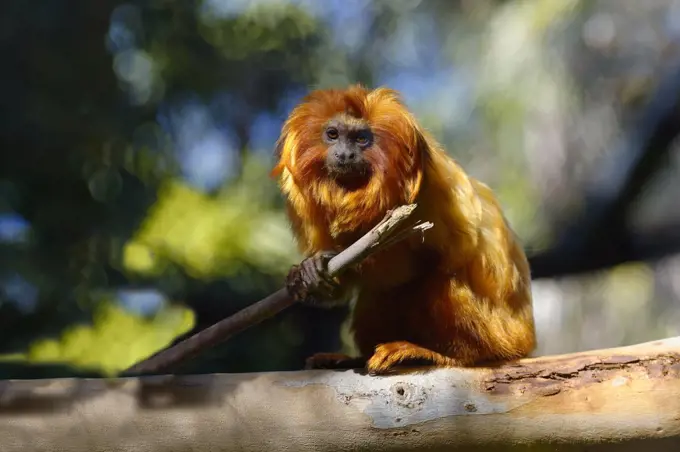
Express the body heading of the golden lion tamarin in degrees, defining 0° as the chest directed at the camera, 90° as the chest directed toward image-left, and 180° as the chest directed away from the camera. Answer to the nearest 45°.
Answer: approximately 45°
